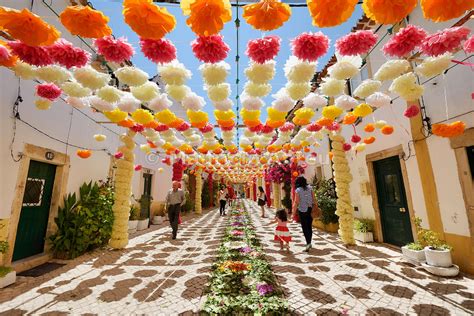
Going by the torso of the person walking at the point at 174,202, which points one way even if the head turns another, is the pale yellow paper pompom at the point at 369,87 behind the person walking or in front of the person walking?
in front

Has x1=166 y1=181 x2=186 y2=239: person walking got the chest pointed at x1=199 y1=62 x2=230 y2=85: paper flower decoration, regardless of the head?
yes

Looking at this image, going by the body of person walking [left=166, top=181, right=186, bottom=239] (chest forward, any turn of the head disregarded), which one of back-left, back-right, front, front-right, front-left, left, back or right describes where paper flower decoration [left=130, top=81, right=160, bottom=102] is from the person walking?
front

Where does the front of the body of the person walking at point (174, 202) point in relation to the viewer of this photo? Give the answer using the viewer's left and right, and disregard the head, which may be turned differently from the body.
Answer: facing the viewer

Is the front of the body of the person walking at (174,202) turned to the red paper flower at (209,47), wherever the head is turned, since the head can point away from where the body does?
yes

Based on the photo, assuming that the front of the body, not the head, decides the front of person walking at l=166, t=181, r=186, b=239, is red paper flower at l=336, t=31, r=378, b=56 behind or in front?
in front

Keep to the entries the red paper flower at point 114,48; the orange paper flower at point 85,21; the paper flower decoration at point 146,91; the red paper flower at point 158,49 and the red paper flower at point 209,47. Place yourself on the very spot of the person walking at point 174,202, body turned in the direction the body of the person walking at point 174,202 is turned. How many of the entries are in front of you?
5

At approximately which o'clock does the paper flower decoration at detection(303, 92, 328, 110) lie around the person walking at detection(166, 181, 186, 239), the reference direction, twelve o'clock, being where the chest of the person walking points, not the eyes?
The paper flower decoration is roughly at 11 o'clock from the person walking.

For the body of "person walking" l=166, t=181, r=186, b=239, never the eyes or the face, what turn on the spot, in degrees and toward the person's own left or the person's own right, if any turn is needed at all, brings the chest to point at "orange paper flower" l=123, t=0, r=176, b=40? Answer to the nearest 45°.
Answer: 0° — they already face it

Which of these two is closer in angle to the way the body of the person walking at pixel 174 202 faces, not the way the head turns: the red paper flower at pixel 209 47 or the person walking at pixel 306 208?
the red paper flower

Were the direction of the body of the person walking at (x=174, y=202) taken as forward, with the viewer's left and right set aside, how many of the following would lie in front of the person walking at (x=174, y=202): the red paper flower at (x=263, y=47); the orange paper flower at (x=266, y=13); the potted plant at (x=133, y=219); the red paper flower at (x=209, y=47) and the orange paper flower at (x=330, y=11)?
4

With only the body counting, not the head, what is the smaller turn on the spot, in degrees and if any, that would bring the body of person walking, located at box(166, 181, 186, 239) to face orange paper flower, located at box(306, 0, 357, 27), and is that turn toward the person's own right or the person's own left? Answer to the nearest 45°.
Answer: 0° — they already face it

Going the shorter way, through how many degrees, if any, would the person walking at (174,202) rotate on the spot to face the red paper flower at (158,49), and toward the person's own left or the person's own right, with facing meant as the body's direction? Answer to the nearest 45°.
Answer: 0° — they already face it

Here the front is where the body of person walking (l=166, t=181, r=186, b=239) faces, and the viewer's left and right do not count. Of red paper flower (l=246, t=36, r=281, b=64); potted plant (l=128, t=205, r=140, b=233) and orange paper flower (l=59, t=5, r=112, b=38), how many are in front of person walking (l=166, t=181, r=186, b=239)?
2

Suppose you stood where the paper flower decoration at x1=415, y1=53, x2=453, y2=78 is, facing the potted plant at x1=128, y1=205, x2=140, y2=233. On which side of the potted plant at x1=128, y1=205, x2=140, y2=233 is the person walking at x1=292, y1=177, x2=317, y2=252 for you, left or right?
right
